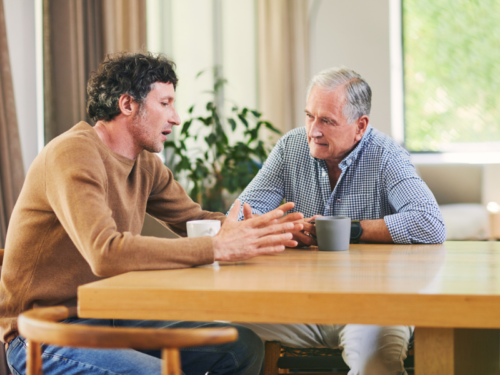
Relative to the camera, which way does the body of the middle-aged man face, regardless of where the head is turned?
to the viewer's right

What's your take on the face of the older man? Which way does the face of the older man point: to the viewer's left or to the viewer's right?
to the viewer's left

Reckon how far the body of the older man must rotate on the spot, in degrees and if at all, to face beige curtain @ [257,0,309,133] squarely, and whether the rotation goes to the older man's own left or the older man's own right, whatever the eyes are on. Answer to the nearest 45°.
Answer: approximately 135° to the older man's own right

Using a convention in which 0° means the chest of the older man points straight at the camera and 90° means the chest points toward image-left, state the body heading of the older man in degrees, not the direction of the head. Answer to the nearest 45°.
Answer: approximately 45°

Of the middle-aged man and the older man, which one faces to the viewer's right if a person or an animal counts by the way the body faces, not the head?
the middle-aged man

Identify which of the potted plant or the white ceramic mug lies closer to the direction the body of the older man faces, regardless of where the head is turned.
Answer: the white ceramic mug

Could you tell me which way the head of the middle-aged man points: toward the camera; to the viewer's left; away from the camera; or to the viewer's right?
to the viewer's right

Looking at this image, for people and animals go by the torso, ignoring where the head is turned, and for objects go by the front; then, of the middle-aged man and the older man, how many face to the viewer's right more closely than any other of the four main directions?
1

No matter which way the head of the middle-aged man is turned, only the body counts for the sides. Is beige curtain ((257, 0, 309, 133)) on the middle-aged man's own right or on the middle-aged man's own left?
on the middle-aged man's own left

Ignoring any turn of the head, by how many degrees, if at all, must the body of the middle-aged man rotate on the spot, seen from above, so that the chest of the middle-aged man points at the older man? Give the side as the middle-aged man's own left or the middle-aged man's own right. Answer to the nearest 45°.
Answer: approximately 45° to the middle-aged man's own left

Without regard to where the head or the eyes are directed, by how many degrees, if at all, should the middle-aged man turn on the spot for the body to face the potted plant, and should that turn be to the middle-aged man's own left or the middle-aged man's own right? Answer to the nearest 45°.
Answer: approximately 90° to the middle-aged man's own left
